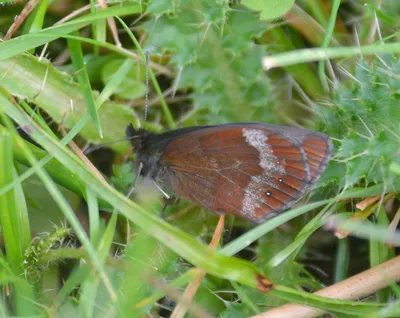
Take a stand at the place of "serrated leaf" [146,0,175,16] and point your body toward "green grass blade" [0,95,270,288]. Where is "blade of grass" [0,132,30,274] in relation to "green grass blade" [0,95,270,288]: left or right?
right

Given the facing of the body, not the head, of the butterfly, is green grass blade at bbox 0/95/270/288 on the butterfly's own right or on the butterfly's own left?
on the butterfly's own left

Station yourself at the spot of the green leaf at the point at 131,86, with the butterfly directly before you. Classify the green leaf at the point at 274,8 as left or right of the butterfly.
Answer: left

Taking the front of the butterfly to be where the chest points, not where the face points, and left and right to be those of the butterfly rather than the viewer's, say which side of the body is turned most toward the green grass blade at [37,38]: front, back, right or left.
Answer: front

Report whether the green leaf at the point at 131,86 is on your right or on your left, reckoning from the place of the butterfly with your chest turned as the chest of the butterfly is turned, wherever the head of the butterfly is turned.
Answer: on your right

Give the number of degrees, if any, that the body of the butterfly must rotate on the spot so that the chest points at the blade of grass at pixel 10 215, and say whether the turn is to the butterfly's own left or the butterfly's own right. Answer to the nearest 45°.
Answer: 0° — it already faces it

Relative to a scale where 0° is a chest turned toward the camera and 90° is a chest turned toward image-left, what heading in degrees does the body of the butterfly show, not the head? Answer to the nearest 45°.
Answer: approximately 90°
